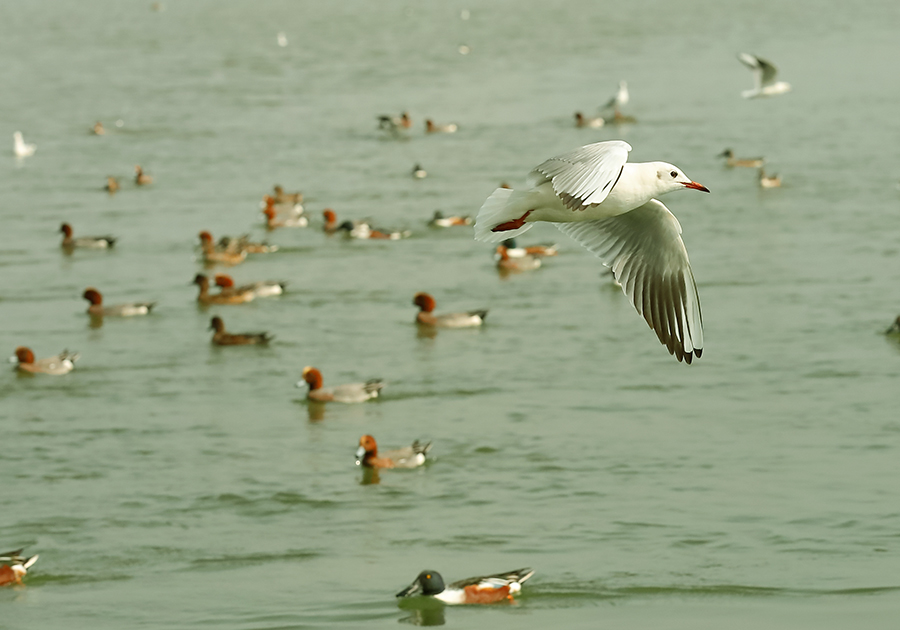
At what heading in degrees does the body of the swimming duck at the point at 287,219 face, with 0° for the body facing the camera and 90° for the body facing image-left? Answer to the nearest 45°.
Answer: approximately 90°

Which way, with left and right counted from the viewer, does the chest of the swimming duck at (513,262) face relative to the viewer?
facing to the left of the viewer

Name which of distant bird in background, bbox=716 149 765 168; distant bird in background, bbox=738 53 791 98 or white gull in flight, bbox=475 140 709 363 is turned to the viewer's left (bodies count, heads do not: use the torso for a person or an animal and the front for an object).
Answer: distant bird in background, bbox=716 149 765 168

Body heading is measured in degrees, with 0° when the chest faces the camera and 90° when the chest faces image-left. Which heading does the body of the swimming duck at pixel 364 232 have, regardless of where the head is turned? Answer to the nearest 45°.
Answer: approximately 90°

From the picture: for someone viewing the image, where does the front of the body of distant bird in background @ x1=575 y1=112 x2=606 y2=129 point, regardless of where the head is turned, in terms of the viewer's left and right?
facing to the left of the viewer

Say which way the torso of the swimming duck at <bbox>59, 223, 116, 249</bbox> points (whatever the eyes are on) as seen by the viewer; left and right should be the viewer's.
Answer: facing to the left of the viewer

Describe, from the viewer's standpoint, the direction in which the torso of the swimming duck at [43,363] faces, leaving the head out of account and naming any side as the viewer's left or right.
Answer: facing to the left of the viewer

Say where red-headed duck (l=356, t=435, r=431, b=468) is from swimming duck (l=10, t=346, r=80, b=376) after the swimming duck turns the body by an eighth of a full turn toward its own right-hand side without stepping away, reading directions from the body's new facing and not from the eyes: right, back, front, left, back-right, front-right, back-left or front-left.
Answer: back

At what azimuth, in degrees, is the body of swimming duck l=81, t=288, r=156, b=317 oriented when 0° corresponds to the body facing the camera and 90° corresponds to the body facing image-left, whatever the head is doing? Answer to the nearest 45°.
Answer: approximately 90°

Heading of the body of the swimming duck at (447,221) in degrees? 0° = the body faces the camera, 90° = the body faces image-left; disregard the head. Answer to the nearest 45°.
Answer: approximately 90°

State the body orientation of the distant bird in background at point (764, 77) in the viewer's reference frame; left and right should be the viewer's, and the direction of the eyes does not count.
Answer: facing to the right of the viewer

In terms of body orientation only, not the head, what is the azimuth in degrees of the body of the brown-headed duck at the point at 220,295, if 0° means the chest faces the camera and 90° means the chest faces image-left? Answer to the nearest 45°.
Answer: approximately 90°

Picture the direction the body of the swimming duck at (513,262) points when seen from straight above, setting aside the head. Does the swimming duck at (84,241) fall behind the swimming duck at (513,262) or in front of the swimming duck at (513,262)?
in front

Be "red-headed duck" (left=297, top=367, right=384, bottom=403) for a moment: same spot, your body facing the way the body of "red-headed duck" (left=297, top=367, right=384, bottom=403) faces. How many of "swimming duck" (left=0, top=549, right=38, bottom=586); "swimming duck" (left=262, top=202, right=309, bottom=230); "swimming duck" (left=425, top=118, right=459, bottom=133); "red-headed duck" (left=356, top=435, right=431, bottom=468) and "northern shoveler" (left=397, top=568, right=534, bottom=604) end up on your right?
2
